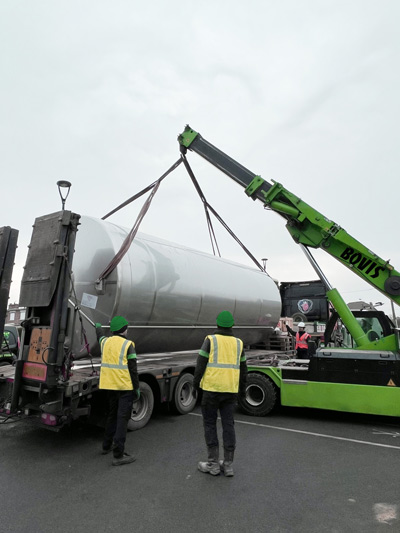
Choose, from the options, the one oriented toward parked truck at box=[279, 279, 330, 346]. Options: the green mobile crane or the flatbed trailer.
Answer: the flatbed trailer

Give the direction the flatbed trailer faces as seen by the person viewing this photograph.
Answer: facing away from the viewer and to the right of the viewer

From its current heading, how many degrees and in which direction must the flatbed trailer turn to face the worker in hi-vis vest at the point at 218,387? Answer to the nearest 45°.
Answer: approximately 90° to its right

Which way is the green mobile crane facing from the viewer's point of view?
to the viewer's left

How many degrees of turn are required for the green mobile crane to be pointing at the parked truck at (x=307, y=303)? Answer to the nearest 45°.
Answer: approximately 90° to its right

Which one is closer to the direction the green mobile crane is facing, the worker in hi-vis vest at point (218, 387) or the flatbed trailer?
the flatbed trailer

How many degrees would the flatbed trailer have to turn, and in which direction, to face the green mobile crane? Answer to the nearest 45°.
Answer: approximately 45° to its right

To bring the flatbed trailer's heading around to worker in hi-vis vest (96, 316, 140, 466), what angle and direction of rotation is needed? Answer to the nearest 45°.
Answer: approximately 135° to its right

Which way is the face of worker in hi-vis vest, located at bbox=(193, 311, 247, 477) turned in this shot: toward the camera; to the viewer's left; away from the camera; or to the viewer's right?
away from the camera

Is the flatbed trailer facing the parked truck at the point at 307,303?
yes

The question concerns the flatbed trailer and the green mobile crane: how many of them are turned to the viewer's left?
1
